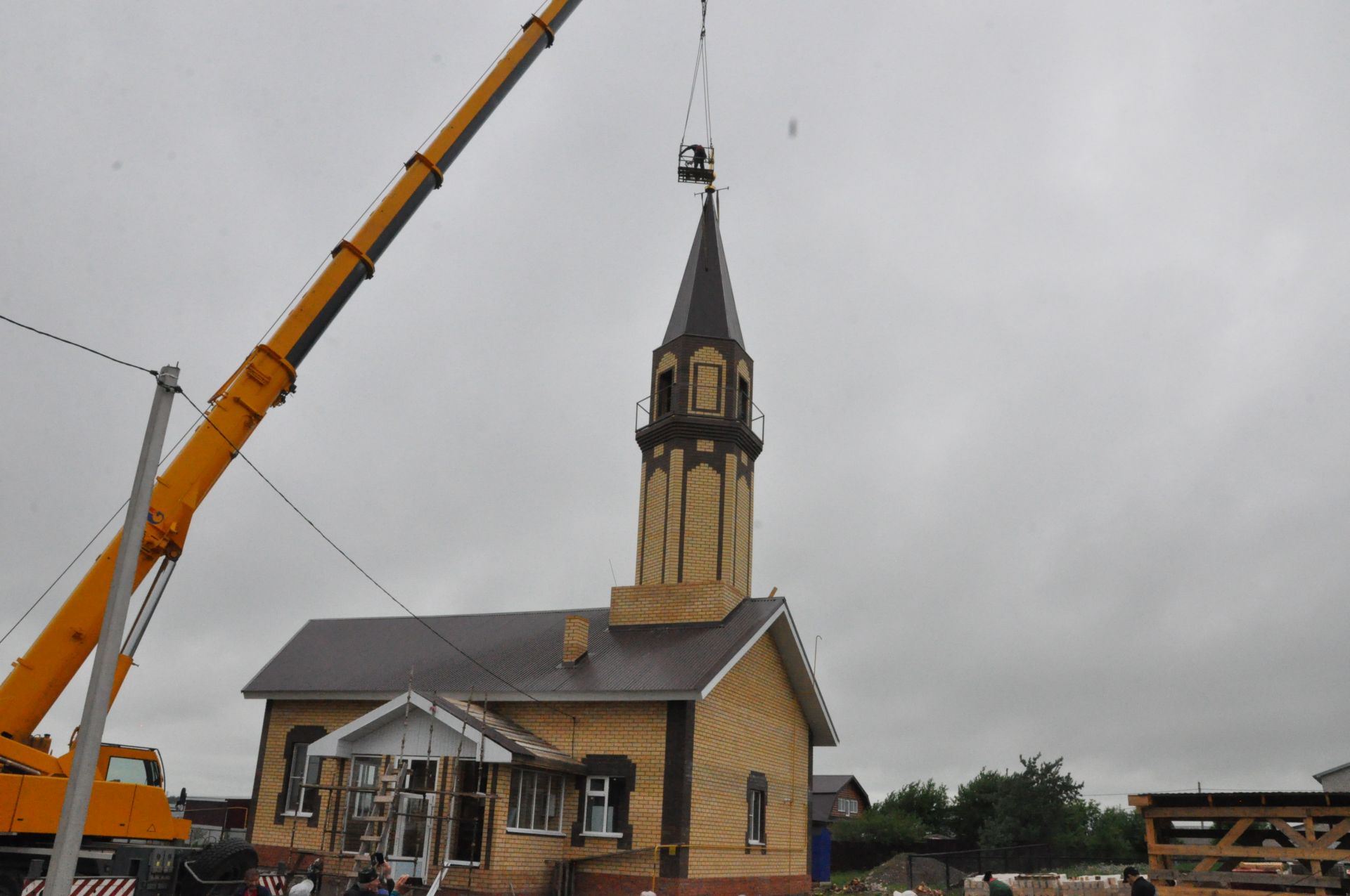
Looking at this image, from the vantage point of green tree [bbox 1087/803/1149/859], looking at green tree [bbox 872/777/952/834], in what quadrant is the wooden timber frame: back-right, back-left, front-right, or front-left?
back-left

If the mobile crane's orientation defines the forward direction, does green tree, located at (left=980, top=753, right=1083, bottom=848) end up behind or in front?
in front

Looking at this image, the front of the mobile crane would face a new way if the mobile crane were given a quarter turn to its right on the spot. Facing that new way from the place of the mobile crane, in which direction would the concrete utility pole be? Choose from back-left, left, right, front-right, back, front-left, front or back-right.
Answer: front

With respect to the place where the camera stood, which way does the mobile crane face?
facing to the right of the viewer

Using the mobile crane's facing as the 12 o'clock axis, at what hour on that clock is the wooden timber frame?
The wooden timber frame is roughly at 12 o'clock from the mobile crane.

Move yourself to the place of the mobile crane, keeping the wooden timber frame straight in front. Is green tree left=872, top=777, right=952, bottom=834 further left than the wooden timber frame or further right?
left
